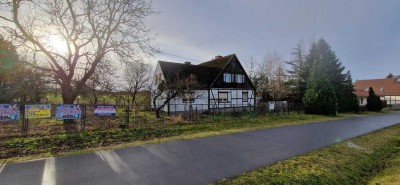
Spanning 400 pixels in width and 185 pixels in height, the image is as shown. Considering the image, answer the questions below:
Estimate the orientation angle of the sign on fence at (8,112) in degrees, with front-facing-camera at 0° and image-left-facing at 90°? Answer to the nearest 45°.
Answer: approximately 0°

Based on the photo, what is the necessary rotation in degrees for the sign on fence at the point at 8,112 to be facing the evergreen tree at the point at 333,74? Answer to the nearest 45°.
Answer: approximately 90° to its left

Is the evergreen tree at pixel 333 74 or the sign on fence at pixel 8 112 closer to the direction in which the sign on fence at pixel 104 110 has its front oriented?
the sign on fence

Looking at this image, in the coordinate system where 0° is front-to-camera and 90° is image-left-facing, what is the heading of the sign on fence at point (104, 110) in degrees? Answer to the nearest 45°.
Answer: approximately 0°

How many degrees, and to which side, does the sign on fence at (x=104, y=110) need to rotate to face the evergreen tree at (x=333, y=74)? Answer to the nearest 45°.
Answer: approximately 90° to its left

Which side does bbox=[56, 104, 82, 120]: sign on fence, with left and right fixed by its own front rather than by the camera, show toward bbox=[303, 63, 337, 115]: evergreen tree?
left

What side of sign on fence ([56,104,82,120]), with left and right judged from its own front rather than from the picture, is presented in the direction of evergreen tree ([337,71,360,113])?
left

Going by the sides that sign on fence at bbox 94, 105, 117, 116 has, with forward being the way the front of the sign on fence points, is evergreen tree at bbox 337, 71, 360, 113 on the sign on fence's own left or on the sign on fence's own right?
on the sign on fence's own left
